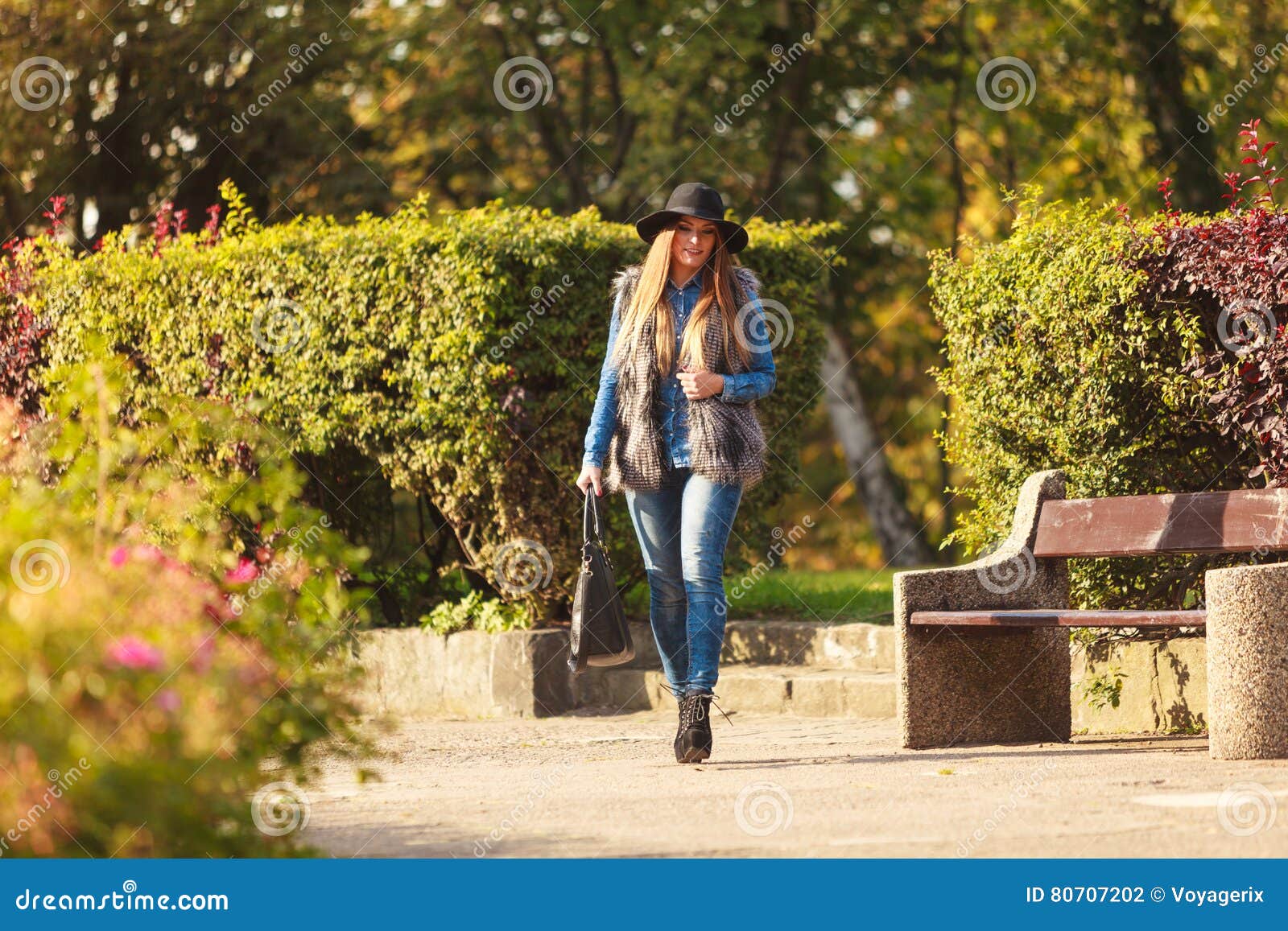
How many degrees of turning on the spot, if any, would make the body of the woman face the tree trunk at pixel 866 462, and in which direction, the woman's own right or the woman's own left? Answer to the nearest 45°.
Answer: approximately 180°

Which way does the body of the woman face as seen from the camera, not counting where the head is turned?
toward the camera

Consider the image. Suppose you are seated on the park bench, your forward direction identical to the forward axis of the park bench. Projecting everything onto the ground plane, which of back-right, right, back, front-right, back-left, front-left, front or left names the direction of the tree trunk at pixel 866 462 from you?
back-right

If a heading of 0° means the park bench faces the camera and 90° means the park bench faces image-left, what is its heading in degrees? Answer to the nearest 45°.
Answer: approximately 45°

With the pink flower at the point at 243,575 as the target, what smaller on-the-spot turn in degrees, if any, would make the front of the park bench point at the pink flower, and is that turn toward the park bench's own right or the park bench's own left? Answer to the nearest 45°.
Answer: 0° — it already faces it

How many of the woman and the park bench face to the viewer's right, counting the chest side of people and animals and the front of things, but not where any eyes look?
0

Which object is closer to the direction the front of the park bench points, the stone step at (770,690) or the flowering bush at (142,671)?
the flowering bush

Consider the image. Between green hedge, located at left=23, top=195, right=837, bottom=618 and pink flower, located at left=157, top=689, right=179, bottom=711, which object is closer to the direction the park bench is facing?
the pink flower

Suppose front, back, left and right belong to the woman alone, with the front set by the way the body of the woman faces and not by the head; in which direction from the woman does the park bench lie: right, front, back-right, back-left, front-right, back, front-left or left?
left

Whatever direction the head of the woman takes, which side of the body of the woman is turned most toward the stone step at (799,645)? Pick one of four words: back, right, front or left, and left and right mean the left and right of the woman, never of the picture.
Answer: back

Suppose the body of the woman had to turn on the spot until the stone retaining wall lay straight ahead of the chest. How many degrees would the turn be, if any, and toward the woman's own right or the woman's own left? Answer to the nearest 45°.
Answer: approximately 180°

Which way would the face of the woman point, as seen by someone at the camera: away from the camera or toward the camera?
toward the camera

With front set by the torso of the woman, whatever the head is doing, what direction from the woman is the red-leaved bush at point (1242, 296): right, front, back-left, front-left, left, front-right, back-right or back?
left

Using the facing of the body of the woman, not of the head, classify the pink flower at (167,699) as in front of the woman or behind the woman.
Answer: in front
